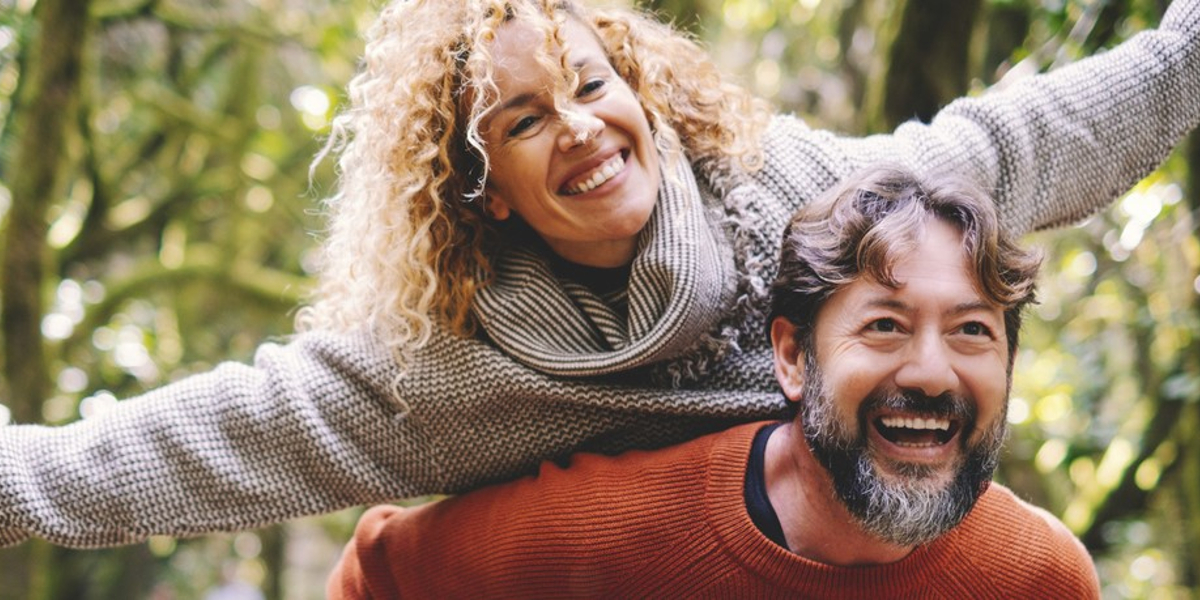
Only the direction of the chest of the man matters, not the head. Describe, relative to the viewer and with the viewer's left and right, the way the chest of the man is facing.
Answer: facing the viewer and to the right of the viewer

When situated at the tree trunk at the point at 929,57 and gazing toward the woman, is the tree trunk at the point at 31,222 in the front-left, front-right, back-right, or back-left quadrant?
front-right

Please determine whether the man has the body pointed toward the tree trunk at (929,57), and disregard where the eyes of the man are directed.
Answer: no

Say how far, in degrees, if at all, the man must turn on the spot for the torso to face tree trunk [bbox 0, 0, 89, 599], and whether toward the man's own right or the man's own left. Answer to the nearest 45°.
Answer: approximately 180°

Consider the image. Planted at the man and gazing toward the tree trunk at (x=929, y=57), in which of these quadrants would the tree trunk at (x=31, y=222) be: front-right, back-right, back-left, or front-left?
front-left
